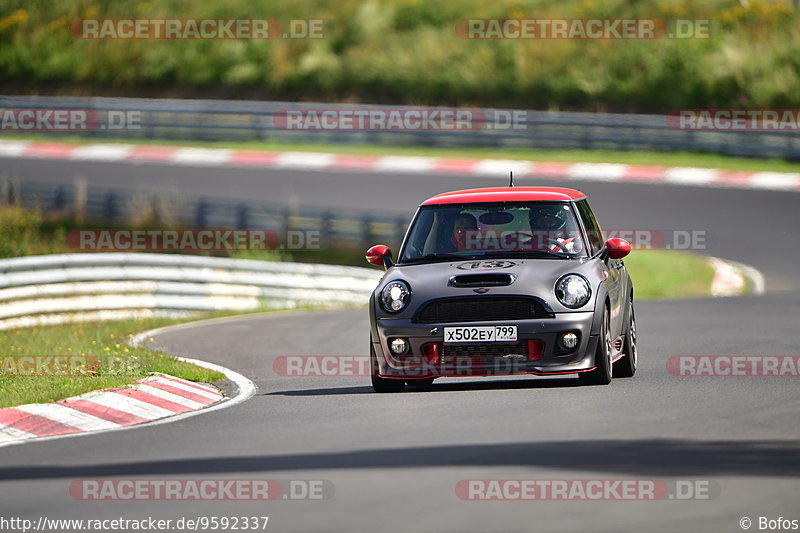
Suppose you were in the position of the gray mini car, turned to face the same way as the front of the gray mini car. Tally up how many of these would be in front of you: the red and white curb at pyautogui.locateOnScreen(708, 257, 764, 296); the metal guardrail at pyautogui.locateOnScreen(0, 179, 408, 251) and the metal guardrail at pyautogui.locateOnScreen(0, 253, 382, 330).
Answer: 0

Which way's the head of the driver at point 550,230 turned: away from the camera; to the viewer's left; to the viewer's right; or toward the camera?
toward the camera

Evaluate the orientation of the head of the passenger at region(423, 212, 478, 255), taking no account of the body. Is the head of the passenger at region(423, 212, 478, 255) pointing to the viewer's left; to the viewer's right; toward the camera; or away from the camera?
toward the camera

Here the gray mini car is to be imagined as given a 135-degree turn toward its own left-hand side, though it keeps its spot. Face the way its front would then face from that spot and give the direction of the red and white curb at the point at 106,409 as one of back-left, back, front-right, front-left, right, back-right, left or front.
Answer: back-left

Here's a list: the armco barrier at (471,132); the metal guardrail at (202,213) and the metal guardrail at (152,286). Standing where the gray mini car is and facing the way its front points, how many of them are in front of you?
0

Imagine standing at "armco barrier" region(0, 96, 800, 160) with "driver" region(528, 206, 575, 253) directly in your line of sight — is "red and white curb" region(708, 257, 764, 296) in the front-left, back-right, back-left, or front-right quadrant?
front-left

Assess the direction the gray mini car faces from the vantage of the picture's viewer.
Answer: facing the viewer

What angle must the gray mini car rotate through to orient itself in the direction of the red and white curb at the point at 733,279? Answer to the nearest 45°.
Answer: approximately 180°

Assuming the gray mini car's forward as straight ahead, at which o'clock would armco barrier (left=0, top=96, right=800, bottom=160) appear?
The armco barrier is roughly at 6 o'clock from the gray mini car.

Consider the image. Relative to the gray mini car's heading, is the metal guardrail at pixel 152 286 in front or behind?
behind

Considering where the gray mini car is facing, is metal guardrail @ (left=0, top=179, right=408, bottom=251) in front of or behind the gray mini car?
behind
